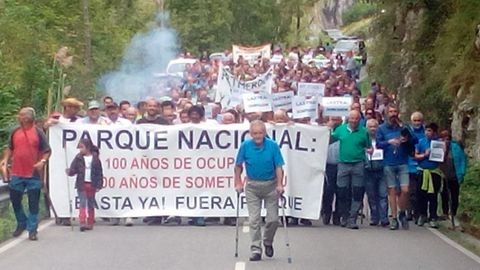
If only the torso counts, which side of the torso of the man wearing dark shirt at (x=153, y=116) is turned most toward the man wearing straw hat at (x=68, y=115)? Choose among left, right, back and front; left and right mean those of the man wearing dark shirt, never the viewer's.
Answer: right

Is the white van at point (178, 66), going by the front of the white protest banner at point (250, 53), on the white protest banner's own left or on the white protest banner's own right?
on the white protest banner's own right

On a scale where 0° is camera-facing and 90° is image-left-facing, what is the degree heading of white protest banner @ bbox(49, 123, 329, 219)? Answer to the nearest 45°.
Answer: approximately 0°

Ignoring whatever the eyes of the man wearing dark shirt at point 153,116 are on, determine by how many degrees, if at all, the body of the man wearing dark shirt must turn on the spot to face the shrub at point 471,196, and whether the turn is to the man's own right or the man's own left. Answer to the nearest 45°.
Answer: approximately 90° to the man's own left

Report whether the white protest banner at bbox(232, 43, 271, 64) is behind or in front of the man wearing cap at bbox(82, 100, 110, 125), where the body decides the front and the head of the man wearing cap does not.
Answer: behind

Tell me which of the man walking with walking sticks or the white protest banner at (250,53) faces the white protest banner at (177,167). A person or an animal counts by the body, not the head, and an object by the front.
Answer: the white protest banner at (250,53)

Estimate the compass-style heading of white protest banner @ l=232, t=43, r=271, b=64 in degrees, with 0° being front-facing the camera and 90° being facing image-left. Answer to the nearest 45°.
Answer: approximately 0°
